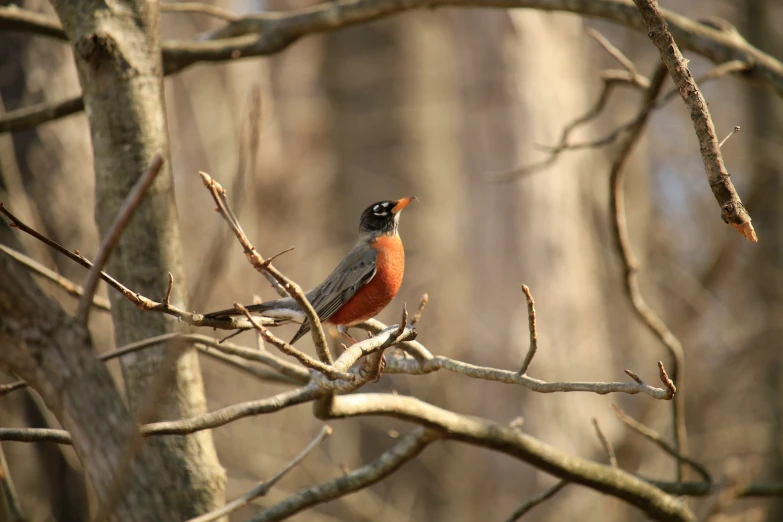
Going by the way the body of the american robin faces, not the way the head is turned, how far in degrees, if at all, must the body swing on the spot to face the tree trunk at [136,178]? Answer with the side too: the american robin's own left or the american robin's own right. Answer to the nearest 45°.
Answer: approximately 135° to the american robin's own right

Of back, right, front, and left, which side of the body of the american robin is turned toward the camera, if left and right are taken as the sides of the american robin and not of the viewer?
right
